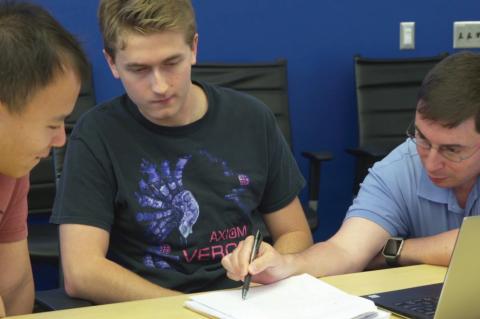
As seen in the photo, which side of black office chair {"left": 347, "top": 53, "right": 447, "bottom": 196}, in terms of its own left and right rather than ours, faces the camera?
front

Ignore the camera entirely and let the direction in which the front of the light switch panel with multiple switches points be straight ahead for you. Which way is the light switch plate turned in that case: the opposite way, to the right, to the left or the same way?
the same way

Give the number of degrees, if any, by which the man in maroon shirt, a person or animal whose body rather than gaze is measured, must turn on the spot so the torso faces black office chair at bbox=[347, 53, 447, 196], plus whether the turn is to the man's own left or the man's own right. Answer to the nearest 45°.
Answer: approximately 45° to the man's own left

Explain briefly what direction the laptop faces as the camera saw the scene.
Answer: facing away from the viewer and to the left of the viewer

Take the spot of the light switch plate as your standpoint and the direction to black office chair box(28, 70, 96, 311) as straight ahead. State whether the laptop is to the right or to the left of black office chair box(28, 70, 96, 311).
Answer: left

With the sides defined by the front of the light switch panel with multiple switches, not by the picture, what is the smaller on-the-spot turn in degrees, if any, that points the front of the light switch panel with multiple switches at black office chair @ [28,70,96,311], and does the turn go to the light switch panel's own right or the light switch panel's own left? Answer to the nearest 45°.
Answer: approximately 45° to the light switch panel's own right

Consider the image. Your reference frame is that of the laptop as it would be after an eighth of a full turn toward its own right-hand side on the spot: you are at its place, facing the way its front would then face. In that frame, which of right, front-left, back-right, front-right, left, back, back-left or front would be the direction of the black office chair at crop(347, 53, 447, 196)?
front

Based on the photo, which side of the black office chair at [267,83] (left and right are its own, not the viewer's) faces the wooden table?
front

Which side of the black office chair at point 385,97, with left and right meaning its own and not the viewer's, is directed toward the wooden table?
front

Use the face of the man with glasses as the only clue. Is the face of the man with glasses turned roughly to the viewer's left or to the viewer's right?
to the viewer's left

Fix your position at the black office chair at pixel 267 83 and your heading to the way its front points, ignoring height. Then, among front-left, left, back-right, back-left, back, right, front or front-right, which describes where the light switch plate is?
back-left

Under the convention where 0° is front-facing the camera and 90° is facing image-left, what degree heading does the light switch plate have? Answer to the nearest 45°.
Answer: approximately 0°

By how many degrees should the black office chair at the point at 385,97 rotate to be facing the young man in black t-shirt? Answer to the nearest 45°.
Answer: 0° — it already faces them

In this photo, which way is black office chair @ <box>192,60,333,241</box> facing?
toward the camera

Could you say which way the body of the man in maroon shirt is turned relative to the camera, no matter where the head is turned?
to the viewer's right
